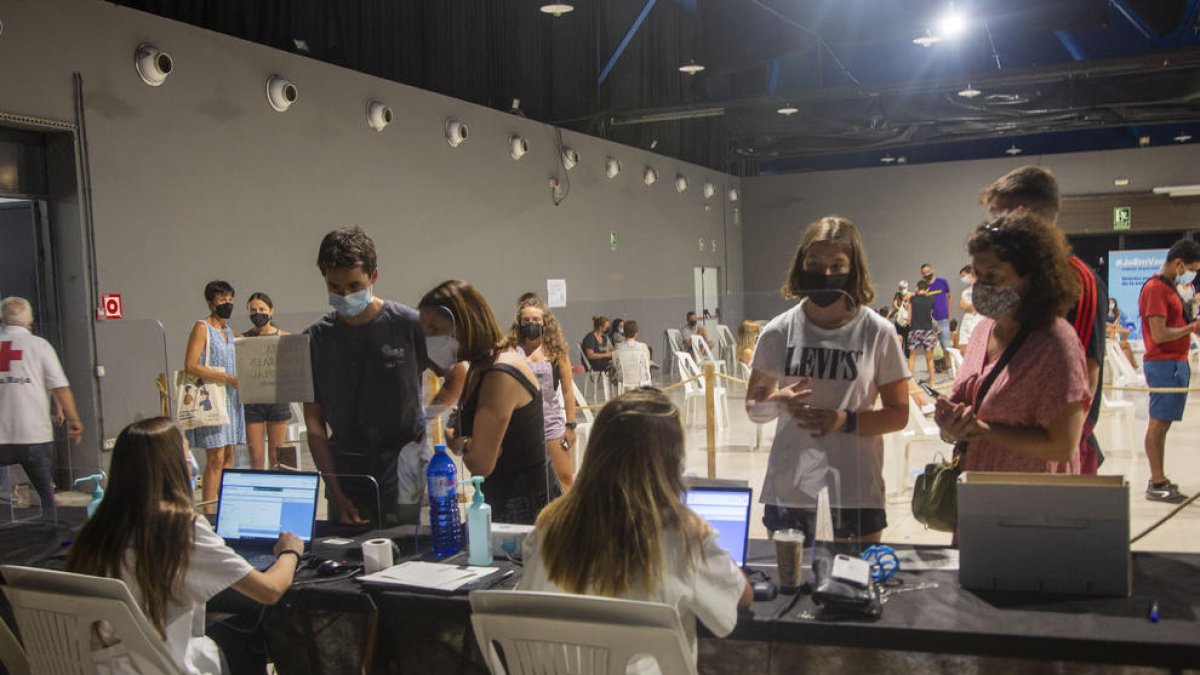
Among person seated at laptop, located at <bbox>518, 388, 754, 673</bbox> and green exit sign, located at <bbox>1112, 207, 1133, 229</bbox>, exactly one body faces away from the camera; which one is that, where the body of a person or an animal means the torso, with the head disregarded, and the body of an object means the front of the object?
the person seated at laptop

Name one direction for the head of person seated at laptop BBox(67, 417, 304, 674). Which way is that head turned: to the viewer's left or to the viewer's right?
to the viewer's right

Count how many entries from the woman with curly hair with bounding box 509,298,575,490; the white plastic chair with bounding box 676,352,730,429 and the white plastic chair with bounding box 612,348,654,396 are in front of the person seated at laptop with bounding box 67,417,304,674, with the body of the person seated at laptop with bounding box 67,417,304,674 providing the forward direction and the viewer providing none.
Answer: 3

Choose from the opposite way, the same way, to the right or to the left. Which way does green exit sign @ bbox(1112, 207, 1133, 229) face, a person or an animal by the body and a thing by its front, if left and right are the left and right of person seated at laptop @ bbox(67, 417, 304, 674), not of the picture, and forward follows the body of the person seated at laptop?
the opposite way

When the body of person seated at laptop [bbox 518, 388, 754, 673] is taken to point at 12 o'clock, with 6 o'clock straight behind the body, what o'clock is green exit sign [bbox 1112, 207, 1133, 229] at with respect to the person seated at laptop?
The green exit sign is roughly at 1 o'clock from the person seated at laptop.

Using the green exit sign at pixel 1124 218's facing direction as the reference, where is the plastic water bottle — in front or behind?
in front

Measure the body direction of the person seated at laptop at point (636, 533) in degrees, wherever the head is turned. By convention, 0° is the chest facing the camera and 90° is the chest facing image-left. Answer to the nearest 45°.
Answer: approximately 180°

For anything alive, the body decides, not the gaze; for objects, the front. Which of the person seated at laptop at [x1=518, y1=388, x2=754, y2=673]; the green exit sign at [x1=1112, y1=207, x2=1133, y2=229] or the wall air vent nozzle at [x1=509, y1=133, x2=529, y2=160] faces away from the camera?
the person seated at laptop

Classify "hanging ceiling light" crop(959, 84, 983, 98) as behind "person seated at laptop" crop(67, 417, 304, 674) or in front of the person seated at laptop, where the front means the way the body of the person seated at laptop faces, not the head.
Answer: in front

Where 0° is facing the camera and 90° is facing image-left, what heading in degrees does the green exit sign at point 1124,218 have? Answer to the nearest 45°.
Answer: approximately 0°

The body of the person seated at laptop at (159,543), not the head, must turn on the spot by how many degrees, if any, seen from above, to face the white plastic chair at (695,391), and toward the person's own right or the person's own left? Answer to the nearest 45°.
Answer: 0° — they already face it

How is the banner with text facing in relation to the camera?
toward the camera
